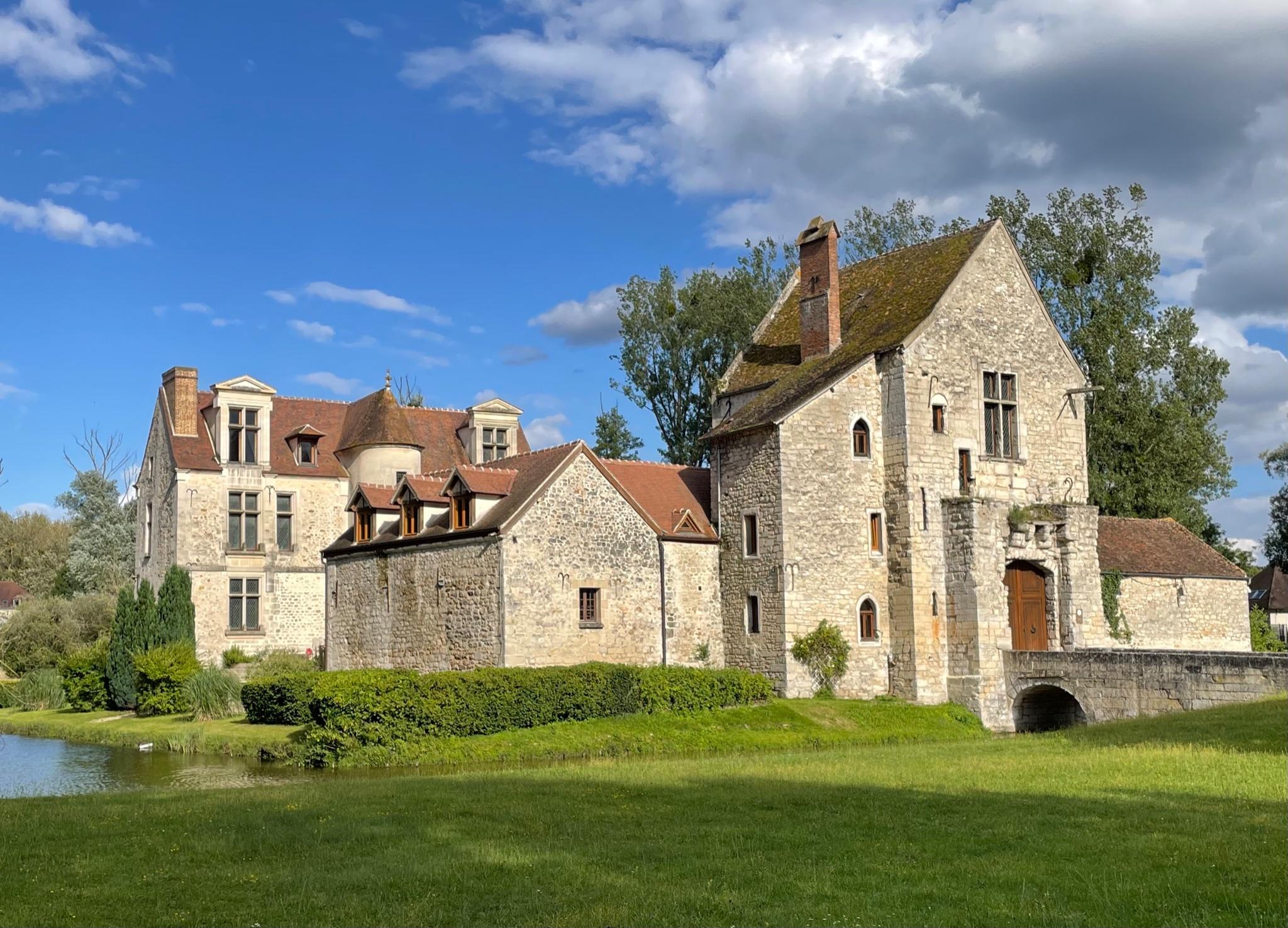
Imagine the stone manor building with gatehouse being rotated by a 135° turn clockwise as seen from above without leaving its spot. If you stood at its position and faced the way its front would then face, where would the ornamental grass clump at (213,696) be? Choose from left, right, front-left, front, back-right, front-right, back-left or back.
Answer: front

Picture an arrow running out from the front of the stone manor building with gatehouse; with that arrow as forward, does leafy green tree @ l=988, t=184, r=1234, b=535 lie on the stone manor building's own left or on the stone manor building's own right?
on the stone manor building's own left

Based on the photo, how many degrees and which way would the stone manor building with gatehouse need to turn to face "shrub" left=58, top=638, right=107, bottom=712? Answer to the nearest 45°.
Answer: approximately 135° to its right

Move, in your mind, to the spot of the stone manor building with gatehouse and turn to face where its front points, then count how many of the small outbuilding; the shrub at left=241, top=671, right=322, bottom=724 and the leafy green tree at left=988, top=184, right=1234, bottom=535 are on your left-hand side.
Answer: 2

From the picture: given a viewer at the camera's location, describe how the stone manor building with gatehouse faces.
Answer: facing the viewer and to the right of the viewer

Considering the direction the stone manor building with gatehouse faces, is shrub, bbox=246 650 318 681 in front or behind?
behind

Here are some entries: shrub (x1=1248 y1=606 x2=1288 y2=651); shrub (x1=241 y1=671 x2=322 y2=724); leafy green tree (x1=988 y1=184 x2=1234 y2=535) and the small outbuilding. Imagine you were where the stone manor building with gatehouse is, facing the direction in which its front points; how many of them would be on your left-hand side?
3

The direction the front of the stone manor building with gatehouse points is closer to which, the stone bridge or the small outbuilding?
the stone bridge

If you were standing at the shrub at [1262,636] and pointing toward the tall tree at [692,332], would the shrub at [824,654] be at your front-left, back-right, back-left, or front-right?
front-left

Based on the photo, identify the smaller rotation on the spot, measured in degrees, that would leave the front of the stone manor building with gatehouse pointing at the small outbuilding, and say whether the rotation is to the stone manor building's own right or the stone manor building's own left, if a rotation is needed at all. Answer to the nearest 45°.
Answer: approximately 90° to the stone manor building's own left

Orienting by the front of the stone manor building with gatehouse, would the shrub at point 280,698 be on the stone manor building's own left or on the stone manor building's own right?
on the stone manor building's own right

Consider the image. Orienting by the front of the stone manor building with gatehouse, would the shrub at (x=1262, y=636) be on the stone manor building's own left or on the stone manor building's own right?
on the stone manor building's own left

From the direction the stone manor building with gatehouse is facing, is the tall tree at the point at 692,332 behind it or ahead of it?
behind
